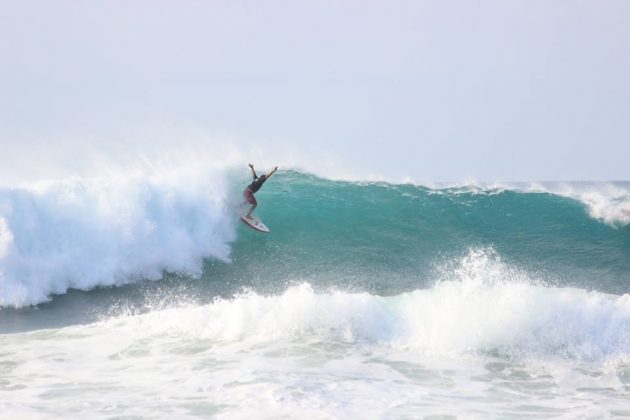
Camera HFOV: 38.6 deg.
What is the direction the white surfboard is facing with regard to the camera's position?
facing the viewer and to the right of the viewer
